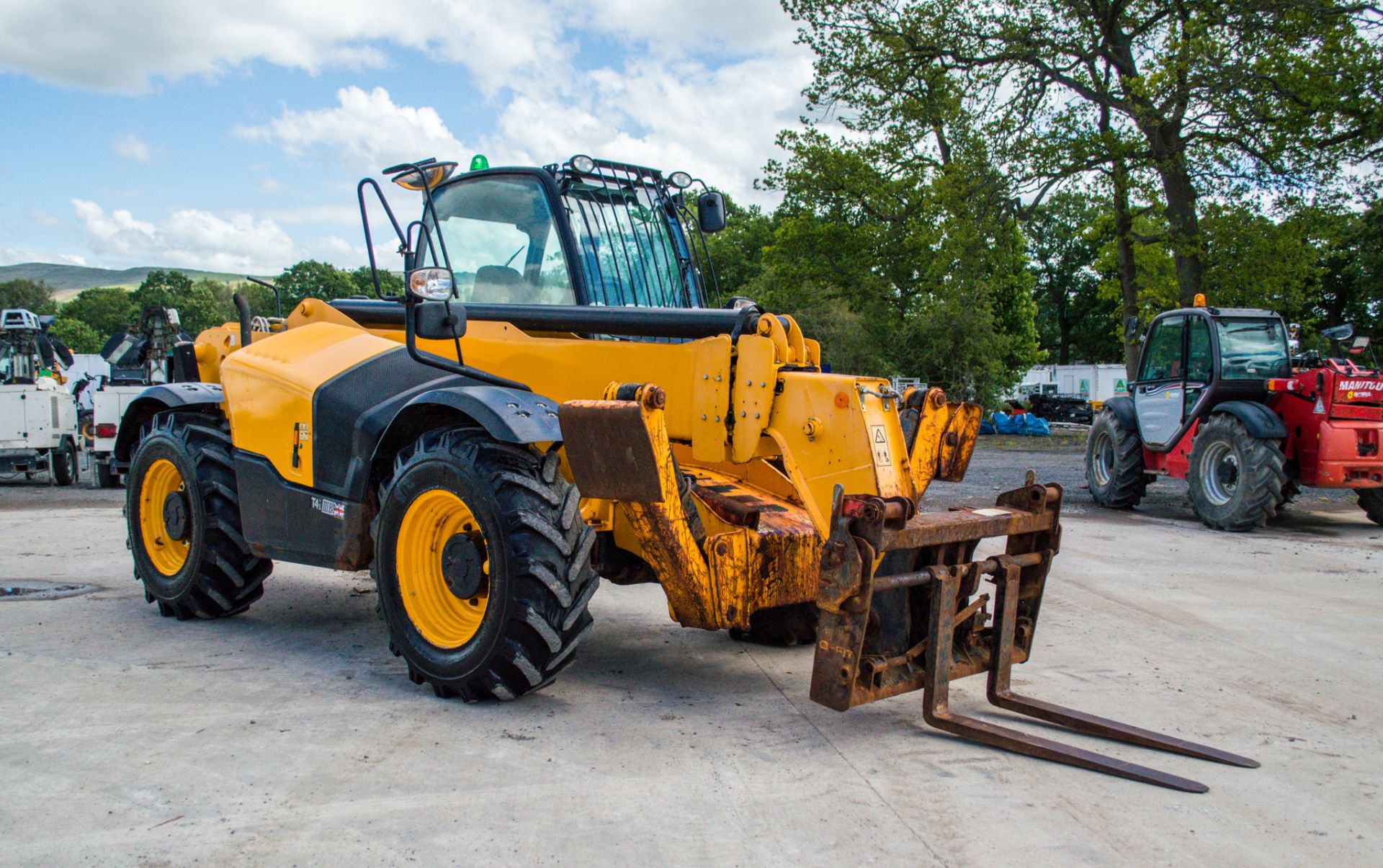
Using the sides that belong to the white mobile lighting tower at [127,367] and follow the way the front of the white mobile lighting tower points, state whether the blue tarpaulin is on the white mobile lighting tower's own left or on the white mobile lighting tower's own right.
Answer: on the white mobile lighting tower's own right

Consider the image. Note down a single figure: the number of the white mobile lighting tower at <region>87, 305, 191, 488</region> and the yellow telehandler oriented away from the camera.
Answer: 1

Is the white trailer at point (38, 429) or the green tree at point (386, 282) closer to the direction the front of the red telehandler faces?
the white trailer

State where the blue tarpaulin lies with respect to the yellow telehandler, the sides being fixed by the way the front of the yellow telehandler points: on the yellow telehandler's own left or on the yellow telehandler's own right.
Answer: on the yellow telehandler's own left

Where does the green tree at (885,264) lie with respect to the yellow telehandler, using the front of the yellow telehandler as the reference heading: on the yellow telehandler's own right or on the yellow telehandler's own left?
on the yellow telehandler's own left

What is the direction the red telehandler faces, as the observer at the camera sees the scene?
facing away from the viewer and to the left of the viewer

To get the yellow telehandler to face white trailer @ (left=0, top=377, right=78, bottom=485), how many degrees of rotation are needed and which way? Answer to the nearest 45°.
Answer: approximately 180°

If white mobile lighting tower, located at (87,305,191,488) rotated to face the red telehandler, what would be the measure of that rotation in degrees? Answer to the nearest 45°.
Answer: approximately 135° to its right

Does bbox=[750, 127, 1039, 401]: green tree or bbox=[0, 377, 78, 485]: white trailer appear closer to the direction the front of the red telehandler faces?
the green tree

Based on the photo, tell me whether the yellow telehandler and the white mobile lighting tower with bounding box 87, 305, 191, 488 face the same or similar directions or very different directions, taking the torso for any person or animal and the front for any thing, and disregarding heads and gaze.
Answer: very different directions

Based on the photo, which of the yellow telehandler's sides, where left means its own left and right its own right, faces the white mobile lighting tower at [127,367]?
back
